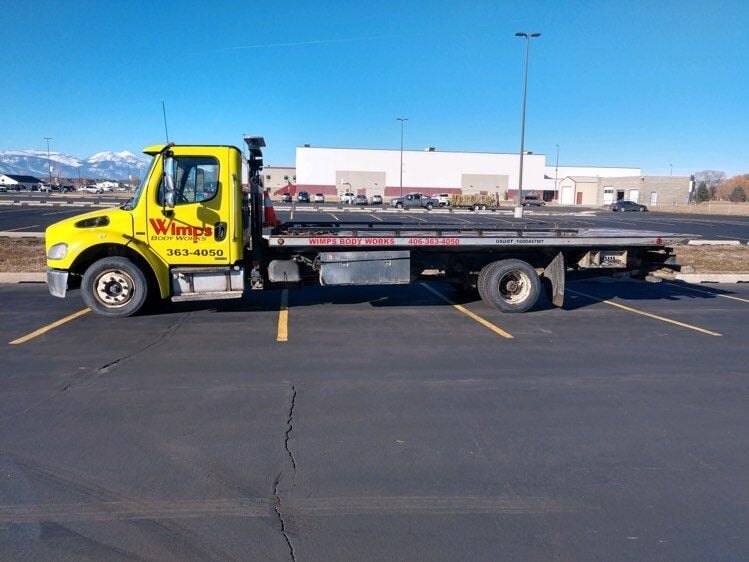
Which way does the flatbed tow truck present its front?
to the viewer's left
